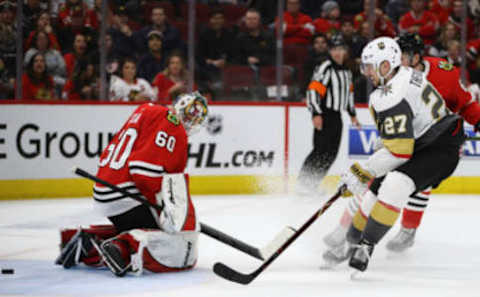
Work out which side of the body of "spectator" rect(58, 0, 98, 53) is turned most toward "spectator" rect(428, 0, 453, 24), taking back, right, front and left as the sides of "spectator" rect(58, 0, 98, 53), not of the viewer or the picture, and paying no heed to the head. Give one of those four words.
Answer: left

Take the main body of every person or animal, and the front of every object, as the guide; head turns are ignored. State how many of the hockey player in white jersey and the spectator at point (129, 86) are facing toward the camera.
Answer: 1

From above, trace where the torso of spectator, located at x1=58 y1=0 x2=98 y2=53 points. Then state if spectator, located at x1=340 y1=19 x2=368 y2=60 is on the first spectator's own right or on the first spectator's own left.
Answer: on the first spectator's own left

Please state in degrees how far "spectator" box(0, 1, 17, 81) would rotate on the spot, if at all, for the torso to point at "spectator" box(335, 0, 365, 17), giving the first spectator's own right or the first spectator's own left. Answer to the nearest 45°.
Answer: approximately 90° to the first spectator's own left

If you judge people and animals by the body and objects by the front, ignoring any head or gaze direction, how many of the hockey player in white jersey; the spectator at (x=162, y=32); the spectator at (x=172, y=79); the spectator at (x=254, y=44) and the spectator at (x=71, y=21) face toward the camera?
4

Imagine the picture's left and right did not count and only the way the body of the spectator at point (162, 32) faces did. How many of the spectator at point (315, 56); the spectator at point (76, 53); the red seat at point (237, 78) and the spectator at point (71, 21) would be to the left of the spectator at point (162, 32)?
2

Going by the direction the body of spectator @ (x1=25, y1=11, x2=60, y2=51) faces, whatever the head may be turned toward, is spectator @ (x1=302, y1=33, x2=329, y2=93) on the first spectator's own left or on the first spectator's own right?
on the first spectator's own left
